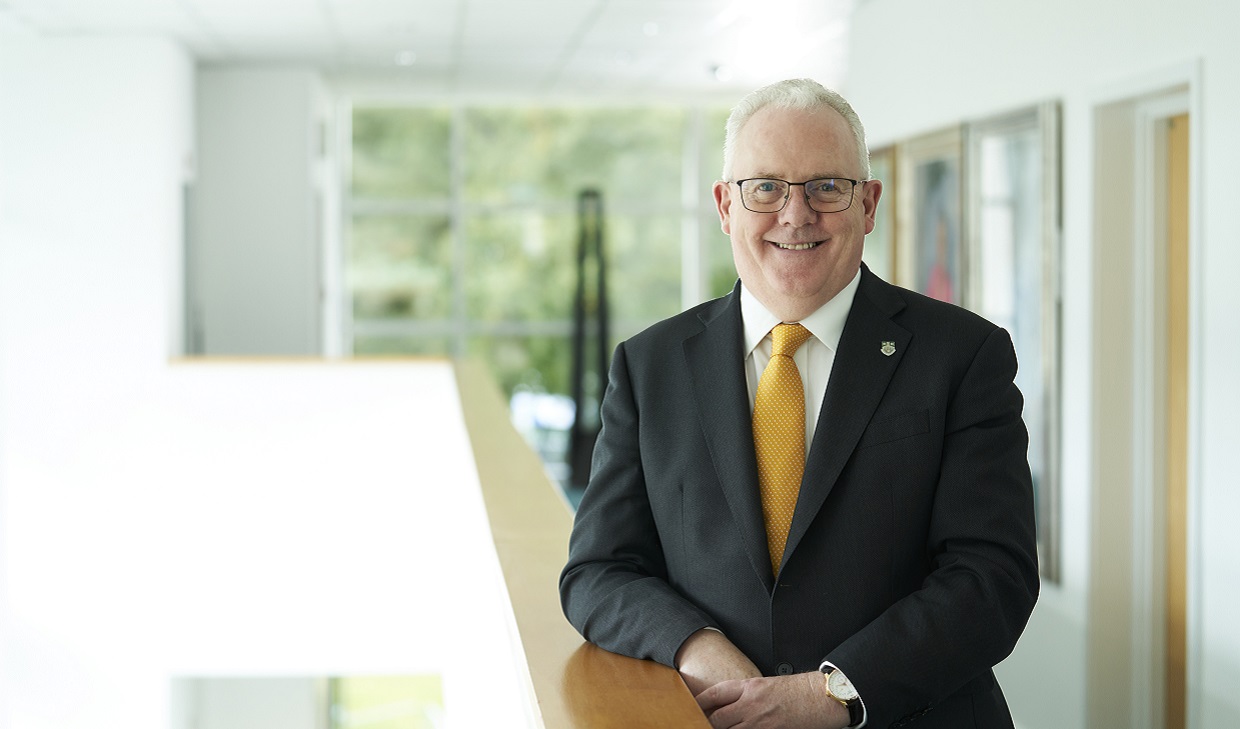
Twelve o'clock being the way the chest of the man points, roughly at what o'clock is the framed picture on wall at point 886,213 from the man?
The framed picture on wall is roughly at 6 o'clock from the man.

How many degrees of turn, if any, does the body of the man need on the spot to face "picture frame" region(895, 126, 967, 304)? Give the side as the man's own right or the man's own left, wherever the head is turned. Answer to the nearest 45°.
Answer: approximately 180°

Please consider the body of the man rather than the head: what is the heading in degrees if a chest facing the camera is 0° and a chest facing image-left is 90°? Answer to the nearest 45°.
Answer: approximately 0°

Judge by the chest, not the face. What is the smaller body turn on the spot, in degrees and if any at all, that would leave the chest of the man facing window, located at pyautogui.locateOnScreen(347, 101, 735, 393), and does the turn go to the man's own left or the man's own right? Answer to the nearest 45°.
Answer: approximately 180°
